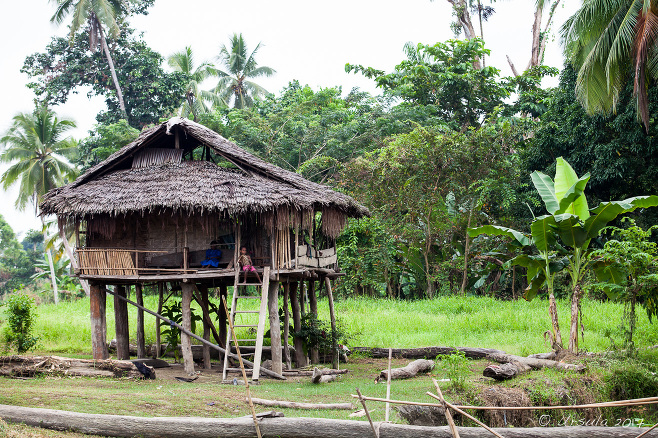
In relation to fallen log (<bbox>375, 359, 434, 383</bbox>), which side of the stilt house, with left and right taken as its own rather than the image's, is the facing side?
left

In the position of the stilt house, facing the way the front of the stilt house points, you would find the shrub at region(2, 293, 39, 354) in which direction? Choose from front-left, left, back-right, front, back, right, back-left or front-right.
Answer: back-right

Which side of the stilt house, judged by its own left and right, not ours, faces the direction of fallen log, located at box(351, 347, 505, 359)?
left

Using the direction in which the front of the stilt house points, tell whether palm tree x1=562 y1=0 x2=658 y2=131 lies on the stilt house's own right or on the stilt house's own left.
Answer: on the stilt house's own left

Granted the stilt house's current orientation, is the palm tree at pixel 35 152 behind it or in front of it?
behind

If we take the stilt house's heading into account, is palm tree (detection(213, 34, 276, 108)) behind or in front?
behind

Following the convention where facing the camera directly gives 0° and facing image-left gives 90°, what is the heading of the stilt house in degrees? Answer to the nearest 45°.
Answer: approximately 0°

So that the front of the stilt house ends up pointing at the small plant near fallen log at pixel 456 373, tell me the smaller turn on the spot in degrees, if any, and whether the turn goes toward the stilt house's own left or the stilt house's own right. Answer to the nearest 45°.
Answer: approximately 45° to the stilt house's own left

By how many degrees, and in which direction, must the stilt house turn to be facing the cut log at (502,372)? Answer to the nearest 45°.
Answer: approximately 45° to its left

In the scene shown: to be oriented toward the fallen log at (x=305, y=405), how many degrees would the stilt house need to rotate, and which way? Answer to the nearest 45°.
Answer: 0° — it already faces it

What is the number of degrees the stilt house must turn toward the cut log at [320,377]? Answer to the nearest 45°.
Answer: approximately 45° to its left
